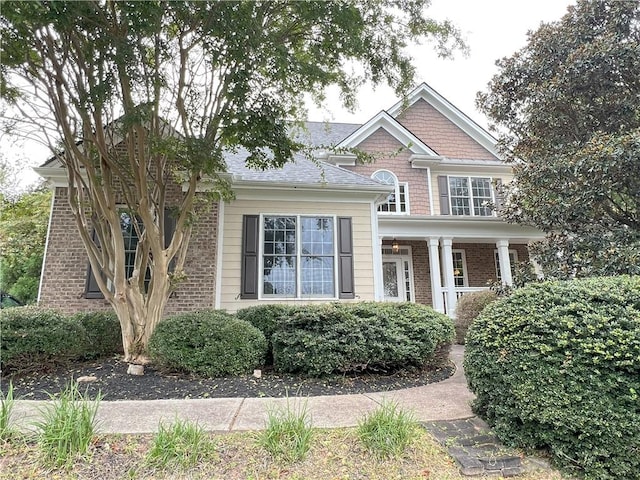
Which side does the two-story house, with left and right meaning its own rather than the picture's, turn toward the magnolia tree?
left

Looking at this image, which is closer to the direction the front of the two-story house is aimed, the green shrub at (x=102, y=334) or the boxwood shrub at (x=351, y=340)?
the boxwood shrub

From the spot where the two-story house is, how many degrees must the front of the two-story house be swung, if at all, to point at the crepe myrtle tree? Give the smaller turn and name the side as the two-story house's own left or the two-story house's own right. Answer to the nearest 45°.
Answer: approximately 45° to the two-story house's own right

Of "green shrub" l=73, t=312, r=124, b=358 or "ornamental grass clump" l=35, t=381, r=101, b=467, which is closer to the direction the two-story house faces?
the ornamental grass clump

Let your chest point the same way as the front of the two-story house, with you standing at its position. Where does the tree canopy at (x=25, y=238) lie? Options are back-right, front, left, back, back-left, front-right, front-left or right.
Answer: back-right

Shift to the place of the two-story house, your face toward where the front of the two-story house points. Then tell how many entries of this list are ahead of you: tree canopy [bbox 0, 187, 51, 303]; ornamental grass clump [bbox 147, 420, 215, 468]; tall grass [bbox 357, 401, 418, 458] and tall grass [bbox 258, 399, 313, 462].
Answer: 3

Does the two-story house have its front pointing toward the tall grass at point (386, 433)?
yes

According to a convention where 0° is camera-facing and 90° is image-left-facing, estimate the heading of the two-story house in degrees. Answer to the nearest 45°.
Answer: approximately 0°

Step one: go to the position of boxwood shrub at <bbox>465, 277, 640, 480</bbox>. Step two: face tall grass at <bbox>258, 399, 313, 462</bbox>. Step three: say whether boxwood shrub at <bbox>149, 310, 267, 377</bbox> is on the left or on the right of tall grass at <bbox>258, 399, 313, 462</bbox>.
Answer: right

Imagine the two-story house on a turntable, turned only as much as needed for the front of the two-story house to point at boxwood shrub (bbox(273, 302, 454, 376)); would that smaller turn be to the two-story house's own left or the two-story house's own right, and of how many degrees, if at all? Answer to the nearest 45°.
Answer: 0° — it already faces it

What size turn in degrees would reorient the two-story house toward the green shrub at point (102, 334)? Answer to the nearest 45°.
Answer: approximately 45° to its right

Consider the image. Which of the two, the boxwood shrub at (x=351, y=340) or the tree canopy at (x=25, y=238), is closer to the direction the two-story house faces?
the boxwood shrub
